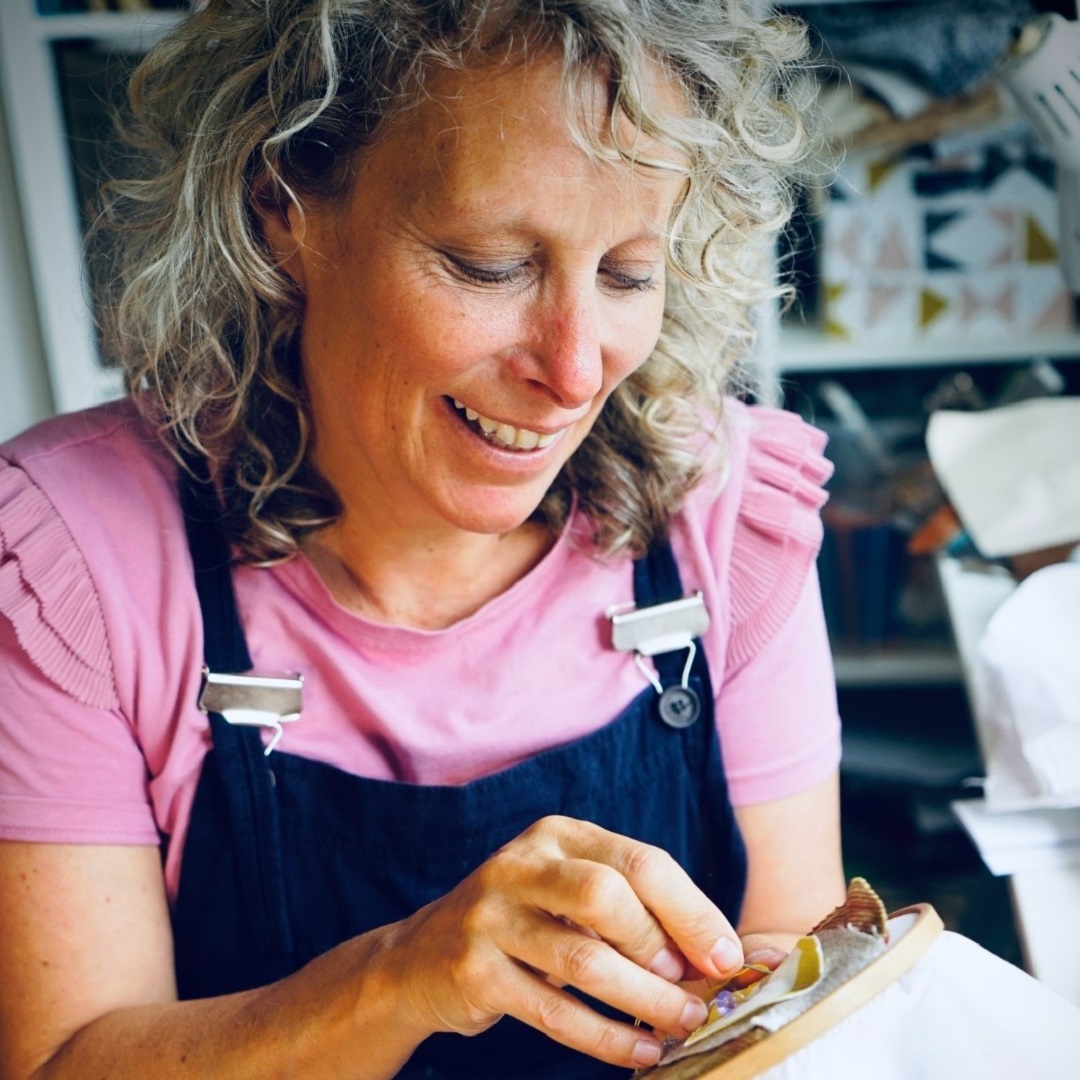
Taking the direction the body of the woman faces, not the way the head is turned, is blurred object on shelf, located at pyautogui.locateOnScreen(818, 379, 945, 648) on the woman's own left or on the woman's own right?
on the woman's own left

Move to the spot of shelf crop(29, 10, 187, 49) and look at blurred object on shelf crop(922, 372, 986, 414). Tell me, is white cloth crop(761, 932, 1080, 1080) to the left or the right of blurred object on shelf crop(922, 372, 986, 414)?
right

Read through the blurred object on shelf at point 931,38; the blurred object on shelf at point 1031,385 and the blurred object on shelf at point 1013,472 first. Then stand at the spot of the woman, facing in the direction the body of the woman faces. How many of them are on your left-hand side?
3

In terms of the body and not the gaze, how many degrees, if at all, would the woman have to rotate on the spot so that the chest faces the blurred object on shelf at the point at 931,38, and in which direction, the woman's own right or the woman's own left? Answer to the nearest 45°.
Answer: approximately 90° to the woman's own left

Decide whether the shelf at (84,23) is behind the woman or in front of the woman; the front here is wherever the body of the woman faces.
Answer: behind

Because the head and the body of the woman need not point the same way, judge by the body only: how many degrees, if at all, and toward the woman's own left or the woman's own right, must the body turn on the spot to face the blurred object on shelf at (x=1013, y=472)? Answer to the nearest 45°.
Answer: approximately 90° to the woman's own left

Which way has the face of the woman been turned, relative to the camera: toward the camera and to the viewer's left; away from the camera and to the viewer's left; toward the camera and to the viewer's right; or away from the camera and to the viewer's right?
toward the camera and to the viewer's right

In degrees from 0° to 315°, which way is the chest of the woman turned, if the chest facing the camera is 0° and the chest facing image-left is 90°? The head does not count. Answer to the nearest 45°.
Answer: approximately 315°
